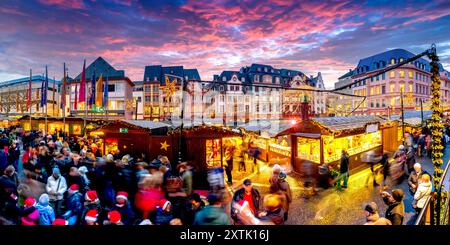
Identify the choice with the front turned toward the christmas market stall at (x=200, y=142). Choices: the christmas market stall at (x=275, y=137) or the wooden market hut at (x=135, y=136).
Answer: the christmas market stall at (x=275, y=137)

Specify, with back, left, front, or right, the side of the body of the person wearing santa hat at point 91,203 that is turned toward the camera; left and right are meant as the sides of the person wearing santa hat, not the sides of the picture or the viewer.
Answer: back

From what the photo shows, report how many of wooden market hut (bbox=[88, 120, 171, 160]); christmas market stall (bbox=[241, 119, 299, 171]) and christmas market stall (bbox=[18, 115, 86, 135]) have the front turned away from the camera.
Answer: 0

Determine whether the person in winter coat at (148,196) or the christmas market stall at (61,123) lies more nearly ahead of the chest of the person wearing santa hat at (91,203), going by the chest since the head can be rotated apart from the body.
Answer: the christmas market stall

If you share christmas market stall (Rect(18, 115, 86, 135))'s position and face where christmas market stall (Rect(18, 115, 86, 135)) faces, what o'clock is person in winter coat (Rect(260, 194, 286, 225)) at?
The person in winter coat is roughly at 12 o'clock from the christmas market stall.

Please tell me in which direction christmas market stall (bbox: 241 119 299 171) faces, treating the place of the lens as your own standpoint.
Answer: facing the viewer and to the left of the viewer

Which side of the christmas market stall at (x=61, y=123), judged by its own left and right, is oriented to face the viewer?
front

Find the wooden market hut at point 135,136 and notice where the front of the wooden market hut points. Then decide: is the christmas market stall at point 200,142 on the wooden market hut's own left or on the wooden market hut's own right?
on the wooden market hut's own left

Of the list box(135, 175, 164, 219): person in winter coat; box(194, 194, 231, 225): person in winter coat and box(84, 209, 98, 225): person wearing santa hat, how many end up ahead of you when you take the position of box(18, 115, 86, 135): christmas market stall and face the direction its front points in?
3
